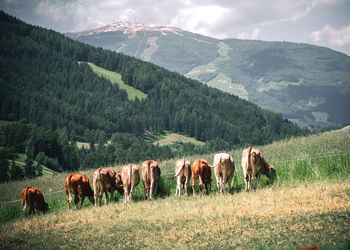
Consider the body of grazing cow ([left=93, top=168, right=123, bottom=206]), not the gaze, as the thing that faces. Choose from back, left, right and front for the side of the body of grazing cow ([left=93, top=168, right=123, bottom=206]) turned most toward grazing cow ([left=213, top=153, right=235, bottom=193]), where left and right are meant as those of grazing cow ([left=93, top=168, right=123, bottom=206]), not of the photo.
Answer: right

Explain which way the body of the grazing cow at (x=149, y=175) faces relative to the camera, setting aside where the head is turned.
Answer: away from the camera

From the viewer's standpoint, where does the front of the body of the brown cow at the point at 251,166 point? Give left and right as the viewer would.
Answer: facing away from the viewer and to the right of the viewer

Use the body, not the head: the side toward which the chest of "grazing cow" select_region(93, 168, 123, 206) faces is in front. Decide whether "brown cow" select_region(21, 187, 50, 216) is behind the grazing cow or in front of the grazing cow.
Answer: behind

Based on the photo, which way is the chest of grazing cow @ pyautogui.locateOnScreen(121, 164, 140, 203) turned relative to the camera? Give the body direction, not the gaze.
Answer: away from the camera

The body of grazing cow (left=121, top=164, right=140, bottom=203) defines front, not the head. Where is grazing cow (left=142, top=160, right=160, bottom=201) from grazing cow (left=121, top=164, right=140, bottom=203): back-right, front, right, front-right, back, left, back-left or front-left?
right

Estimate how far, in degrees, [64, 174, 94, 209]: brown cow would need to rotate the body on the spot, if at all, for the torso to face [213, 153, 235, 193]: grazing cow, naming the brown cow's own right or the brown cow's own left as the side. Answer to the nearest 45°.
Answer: approximately 45° to the brown cow's own right

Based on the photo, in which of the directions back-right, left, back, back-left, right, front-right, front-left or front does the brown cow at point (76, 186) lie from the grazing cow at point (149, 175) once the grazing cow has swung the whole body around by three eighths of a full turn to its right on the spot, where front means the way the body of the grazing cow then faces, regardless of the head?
back-right

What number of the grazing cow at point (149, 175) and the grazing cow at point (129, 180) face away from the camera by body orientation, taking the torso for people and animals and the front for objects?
2

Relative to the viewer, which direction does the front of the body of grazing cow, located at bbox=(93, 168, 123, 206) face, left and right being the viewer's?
facing away from the viewer and to the right of the viewer
